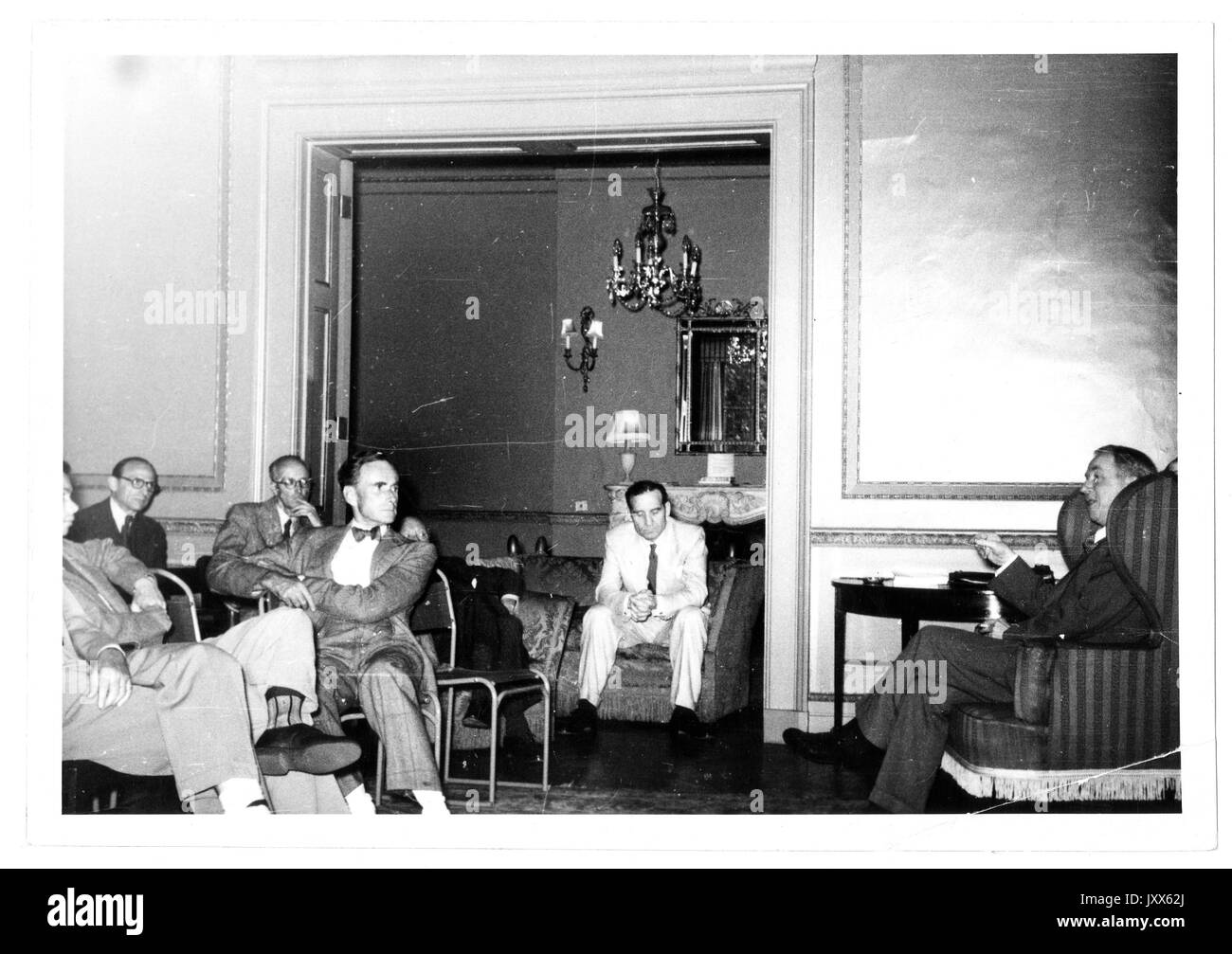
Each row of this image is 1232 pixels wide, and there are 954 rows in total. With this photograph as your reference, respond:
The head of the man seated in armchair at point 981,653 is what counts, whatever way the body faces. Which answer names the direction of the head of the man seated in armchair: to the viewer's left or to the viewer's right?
to the viewer's left

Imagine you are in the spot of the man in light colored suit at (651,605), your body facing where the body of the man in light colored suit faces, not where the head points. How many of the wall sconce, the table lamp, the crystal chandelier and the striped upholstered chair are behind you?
3

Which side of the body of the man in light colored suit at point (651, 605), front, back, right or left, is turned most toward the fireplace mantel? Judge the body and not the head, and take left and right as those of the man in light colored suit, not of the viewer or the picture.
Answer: back

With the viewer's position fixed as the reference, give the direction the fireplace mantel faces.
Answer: facing the viewer

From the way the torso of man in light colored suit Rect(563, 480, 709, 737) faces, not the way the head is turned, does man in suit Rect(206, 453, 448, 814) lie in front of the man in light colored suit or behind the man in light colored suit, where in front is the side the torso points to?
in front

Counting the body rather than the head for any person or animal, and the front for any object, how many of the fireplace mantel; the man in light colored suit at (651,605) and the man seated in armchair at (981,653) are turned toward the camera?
2

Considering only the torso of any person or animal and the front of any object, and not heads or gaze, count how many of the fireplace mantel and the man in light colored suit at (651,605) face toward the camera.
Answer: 2

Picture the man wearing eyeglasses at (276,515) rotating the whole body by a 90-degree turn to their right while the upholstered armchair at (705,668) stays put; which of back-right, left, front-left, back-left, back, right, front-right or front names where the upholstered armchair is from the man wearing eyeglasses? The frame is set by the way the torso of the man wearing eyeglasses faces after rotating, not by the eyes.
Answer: back-left

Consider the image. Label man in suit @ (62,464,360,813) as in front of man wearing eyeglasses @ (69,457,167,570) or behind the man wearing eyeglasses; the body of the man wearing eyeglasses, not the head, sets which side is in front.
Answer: in front

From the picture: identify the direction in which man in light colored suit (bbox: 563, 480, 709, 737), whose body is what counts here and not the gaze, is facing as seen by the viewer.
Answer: toward the camera

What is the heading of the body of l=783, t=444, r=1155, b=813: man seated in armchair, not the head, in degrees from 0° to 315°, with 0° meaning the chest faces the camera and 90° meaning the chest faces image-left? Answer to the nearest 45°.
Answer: approximately 90°

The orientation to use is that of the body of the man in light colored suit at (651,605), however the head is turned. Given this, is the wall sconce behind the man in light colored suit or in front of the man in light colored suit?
behind

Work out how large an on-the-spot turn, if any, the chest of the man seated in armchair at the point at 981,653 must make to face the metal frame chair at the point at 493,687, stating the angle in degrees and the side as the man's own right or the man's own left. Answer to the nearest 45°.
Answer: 0° — they already face it

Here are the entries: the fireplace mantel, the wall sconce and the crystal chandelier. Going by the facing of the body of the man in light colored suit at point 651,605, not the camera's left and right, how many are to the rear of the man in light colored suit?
3
